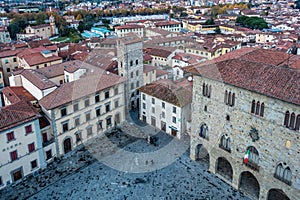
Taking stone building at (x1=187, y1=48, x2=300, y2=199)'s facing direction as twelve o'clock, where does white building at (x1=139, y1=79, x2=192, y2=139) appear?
The white building is roughly at 3 o'clock from the stone building.

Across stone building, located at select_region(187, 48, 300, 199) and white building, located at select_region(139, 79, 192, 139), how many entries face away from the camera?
0

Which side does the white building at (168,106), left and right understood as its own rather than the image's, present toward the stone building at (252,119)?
left

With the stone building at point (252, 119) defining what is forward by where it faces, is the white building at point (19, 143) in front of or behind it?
in front

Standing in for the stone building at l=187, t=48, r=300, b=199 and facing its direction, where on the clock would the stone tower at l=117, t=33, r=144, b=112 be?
The stone tower is roughly at 3 o'clock from the stone building.

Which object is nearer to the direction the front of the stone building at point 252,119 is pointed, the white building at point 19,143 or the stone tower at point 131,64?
the white building

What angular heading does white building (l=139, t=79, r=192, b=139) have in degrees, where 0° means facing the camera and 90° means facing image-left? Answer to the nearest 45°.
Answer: approximately 45°

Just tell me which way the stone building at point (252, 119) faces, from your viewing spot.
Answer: facing the viewer and to the left of the viewer
